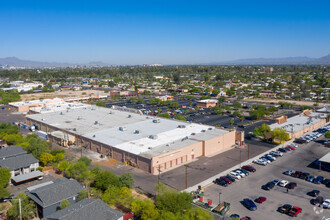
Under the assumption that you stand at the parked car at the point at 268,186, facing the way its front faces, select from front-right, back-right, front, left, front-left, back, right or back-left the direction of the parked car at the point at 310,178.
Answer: back

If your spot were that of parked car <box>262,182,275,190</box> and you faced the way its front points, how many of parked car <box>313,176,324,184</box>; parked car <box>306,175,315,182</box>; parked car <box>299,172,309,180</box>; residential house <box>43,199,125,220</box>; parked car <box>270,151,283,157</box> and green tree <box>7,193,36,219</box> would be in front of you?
2

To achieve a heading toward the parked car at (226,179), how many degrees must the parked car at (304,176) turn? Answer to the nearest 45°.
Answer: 0° — it already faces it

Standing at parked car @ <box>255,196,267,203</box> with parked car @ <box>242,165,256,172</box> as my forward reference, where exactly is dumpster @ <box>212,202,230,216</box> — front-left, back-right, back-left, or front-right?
back-left
